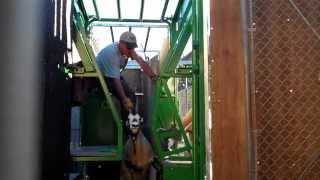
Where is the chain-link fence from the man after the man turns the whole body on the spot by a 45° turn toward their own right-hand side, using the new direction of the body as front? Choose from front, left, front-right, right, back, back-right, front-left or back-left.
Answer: front-left

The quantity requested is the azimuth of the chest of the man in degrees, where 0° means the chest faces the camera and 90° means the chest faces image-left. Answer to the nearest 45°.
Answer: approximately 315°

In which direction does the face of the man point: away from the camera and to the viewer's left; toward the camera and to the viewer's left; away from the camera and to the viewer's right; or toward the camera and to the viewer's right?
toward the camera and to the viewer's right
